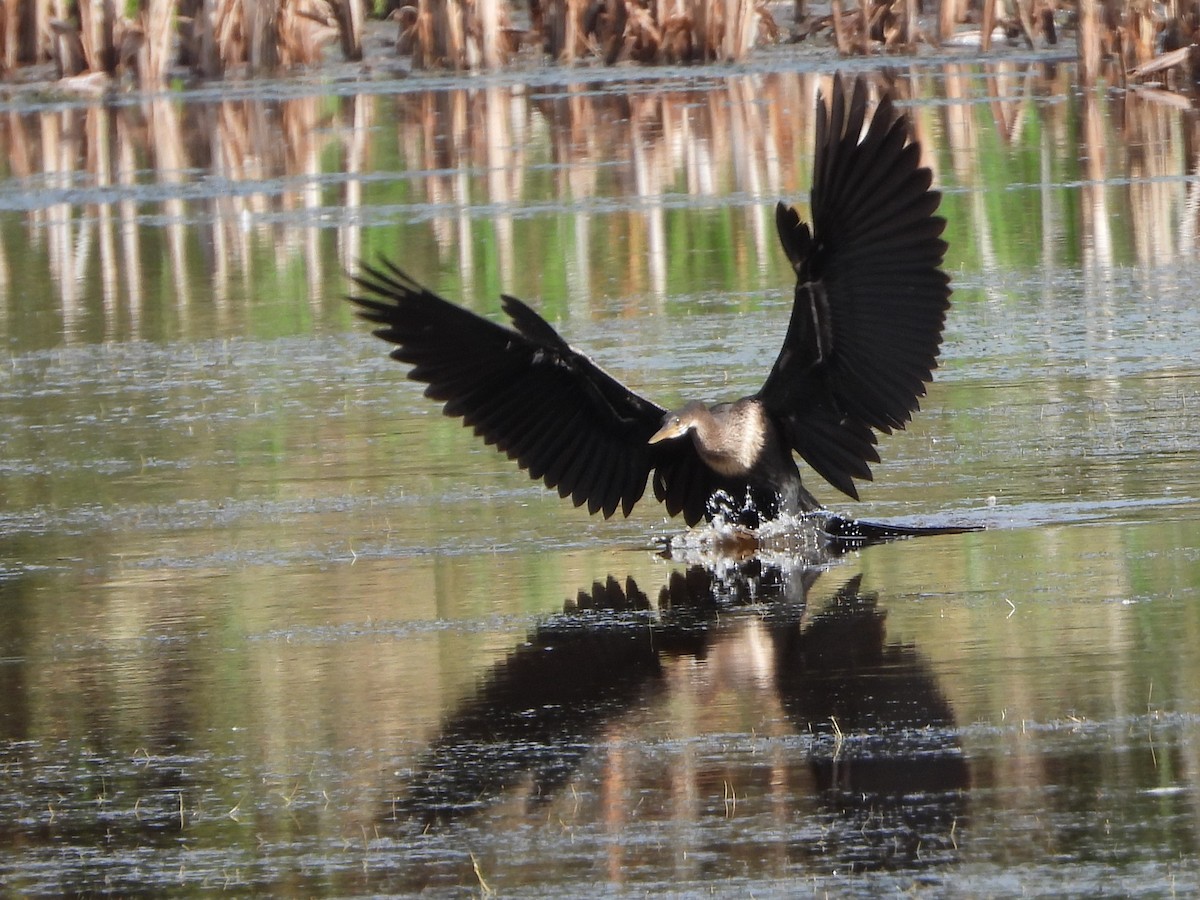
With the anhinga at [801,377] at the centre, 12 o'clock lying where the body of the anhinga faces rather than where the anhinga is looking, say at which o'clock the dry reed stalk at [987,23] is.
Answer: The dry reed stalk is roughly at 5 o'clock from the anhinga.

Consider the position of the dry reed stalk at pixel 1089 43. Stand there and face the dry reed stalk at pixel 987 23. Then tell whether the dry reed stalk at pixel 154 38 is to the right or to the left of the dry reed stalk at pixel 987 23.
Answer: left

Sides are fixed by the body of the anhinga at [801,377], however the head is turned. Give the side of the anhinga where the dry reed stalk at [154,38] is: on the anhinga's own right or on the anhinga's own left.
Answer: on the anhinga's own right

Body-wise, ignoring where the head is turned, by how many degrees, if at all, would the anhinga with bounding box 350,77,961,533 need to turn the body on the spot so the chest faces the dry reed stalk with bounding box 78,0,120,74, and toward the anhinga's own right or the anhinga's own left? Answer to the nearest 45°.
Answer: approximately 135° to the anhinga's own right

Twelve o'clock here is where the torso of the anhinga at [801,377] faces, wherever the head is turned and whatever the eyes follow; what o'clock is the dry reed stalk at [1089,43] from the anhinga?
The dry reed stalk is roughly at 5 o'clock from the anhinga.

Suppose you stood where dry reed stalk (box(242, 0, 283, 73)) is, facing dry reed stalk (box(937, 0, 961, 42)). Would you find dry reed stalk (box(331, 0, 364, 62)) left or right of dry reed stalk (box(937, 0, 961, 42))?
left

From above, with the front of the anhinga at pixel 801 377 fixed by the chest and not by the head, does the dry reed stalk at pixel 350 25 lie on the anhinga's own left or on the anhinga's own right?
on the anhinga's own right
